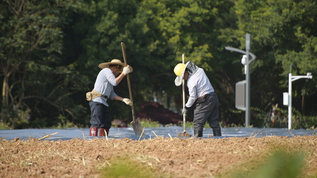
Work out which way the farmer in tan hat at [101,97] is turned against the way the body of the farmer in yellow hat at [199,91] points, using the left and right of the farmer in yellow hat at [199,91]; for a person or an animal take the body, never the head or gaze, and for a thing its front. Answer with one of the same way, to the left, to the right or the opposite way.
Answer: the opposite way

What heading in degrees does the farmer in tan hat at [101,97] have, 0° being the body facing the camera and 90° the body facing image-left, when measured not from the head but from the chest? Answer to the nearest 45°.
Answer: approximately 270°

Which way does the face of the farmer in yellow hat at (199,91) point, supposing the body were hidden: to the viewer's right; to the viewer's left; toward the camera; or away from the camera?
to the viewer's left

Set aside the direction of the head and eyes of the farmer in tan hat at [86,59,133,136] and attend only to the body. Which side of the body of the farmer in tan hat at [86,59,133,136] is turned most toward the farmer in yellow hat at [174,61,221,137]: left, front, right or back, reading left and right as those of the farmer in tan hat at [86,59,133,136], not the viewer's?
front

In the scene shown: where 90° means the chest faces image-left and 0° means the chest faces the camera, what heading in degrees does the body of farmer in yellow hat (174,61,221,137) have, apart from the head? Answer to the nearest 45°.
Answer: approximately 90°

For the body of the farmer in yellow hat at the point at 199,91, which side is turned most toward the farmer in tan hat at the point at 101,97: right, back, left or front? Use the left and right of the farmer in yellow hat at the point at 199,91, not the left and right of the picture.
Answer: front

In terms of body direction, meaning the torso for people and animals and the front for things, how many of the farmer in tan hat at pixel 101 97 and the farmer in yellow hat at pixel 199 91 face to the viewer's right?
1
